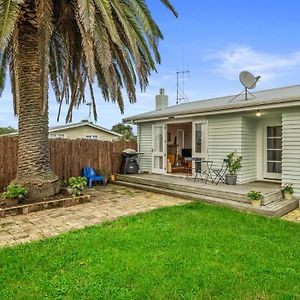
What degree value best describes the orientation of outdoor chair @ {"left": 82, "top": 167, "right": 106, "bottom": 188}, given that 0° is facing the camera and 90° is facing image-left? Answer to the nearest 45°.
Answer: approximately 315°

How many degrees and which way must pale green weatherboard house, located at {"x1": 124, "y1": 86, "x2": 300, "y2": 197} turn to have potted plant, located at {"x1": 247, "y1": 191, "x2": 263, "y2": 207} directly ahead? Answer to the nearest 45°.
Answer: approximately 45° to its left

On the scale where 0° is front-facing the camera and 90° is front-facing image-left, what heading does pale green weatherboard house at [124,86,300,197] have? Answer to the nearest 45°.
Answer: approximately 45°

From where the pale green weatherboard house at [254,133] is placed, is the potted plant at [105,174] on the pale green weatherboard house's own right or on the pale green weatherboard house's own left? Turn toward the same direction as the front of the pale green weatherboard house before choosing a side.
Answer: on the pale green weatherboard house's own right

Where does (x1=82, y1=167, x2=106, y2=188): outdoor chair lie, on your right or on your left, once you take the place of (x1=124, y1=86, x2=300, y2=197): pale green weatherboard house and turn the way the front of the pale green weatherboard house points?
on your right
